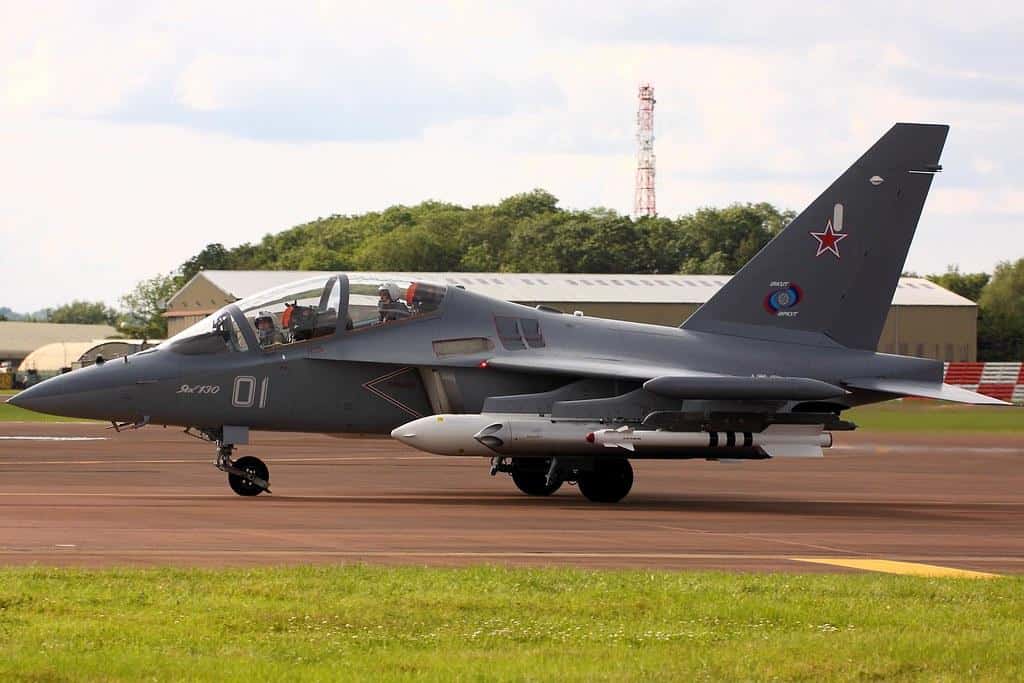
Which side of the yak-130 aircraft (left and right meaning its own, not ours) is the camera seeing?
left
